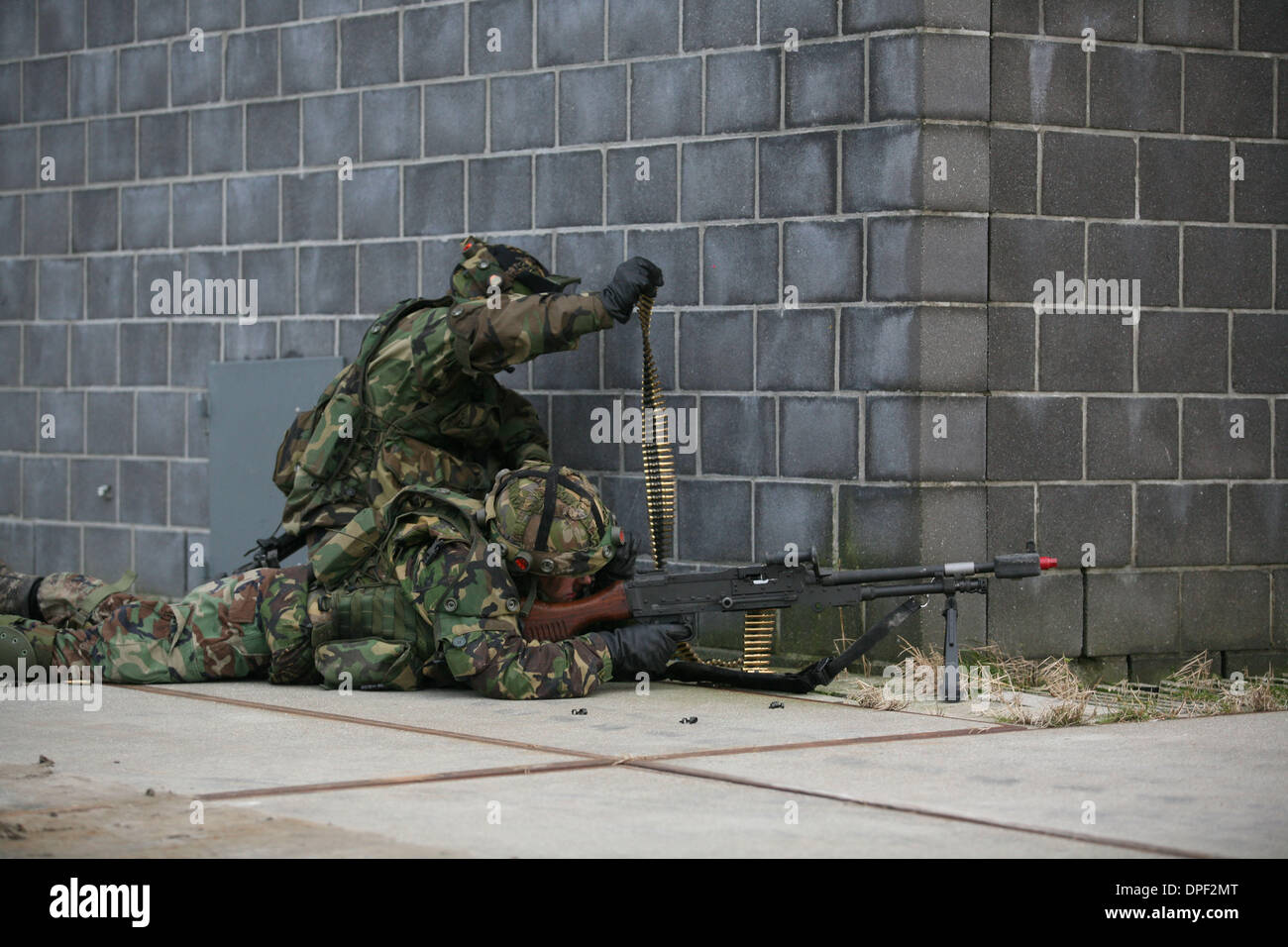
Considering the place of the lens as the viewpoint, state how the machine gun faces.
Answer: facing to the right of the viewer
